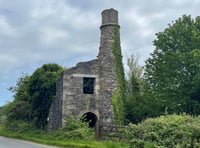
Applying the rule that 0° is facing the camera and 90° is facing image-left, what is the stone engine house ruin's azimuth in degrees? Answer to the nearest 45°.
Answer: approximately 0°

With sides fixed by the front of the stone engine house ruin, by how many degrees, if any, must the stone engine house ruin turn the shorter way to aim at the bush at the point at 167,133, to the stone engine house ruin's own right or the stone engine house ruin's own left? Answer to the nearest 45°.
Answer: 0° — it already faces it

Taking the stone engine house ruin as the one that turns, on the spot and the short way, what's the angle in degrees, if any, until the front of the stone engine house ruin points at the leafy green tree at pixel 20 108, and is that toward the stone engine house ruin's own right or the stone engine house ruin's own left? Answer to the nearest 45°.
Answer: approximately 135° to the stone engine house ruin's own right

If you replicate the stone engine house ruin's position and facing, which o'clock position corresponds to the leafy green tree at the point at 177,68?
The leafy green tree is roughly at 9 o'clock from the stone engine house ruin.

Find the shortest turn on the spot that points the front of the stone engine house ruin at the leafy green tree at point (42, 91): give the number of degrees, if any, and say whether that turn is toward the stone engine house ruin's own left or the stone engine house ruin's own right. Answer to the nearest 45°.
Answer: approximately 135° to the stone engine house ruin's own right

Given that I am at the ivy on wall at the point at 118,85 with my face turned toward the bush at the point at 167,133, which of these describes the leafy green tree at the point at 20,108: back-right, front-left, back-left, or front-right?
back-right

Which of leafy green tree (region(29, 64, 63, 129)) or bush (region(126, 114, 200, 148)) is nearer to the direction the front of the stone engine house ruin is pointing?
the bush
